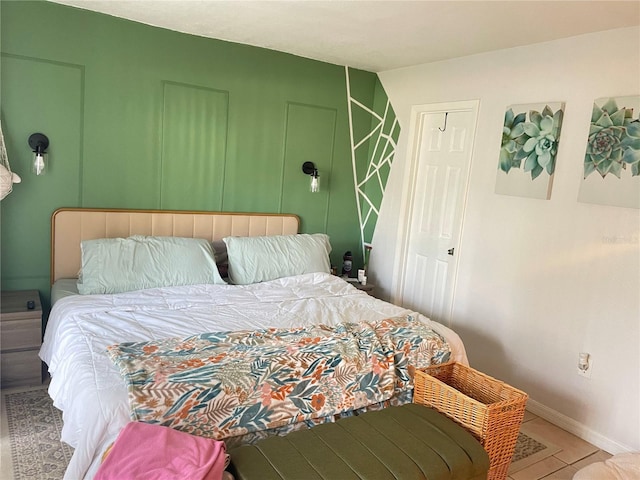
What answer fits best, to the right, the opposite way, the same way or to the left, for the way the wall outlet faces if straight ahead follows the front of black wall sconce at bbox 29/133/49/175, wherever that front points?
to the right

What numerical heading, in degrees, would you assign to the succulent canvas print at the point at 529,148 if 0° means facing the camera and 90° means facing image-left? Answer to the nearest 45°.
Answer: approximately 45°

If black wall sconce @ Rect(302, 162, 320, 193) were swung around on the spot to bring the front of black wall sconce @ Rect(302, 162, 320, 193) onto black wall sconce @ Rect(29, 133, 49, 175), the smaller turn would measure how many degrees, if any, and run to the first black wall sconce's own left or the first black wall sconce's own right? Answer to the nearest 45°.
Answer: approximately 90° to the first black wall sconce's own right

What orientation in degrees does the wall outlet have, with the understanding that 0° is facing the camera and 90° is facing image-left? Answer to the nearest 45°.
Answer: approximately 45°

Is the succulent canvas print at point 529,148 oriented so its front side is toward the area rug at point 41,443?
yes

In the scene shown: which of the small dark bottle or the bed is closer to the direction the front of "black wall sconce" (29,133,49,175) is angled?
the bed

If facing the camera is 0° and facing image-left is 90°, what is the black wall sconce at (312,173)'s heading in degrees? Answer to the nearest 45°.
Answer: approximately 315°

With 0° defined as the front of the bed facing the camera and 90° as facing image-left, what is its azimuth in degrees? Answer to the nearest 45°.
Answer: approximately 315°

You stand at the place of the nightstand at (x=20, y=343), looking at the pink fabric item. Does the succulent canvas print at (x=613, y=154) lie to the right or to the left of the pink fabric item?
left

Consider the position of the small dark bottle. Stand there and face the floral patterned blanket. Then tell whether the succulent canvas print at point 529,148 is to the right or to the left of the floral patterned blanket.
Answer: left

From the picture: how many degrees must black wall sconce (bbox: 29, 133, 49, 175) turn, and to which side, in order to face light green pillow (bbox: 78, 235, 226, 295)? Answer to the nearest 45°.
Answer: approximately 45° to its left
